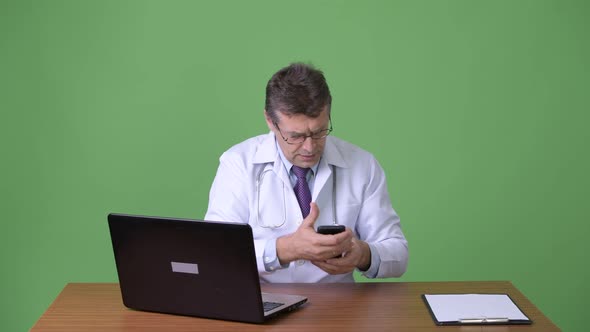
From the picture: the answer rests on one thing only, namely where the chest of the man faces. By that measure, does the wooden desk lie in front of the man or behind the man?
in front

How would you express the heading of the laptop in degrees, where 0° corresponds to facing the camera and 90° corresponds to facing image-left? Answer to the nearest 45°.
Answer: approximately 225°

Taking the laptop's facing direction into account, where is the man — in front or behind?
in front

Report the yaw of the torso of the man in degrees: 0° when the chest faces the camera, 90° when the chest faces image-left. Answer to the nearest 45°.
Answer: approximately 0°

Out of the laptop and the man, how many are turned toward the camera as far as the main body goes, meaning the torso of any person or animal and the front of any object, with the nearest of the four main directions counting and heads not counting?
1

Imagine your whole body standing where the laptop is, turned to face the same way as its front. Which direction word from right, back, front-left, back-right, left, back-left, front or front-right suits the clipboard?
front-right
